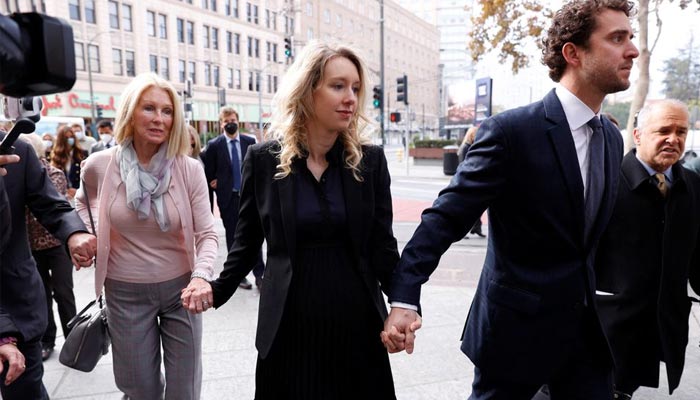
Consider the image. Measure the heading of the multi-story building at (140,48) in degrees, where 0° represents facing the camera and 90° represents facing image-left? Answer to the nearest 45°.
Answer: approximately 315°

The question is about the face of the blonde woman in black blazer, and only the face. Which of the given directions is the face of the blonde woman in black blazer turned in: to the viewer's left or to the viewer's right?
to the viewer's right

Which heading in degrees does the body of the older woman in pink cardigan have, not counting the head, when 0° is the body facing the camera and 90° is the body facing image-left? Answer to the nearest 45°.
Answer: approximately 0°

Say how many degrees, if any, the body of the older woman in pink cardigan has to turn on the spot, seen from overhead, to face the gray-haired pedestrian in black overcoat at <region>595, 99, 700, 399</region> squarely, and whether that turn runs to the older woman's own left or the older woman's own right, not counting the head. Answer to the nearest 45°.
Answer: approximately 90° to the older woman's own left

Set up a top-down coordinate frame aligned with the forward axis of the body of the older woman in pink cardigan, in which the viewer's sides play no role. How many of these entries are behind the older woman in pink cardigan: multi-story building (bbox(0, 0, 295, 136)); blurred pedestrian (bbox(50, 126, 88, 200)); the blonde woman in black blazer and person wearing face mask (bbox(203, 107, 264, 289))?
3

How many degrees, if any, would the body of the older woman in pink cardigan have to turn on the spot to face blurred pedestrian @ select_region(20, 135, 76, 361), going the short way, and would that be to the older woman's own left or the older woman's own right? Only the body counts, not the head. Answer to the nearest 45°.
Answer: approximately 180°

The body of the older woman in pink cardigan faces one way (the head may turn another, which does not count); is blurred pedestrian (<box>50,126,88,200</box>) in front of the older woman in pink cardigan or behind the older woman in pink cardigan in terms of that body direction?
behind

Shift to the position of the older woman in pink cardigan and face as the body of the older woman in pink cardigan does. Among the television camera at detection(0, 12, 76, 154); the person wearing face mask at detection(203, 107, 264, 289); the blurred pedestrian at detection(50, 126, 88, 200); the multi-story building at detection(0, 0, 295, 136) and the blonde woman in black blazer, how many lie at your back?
3
